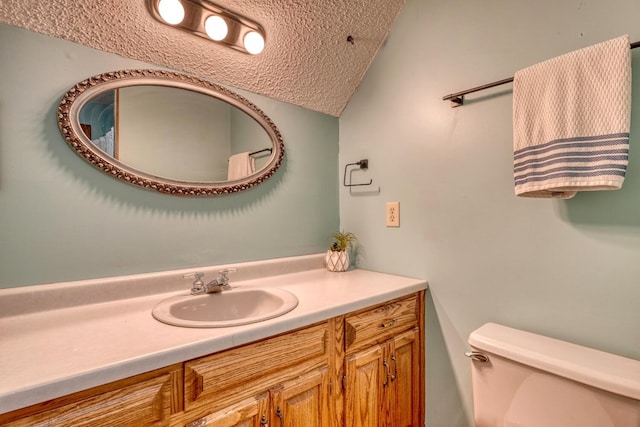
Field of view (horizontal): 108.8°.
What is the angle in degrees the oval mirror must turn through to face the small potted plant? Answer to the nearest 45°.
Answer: approximately 45° to its left

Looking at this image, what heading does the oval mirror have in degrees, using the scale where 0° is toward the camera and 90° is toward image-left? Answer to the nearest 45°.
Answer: approximately 315°

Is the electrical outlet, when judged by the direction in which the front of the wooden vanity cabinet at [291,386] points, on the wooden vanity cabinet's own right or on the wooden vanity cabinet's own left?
on the wooden vanity cabinet's own left

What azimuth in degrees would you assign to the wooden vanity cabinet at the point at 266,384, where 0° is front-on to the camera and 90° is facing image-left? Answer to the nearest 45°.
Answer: approximately 315°

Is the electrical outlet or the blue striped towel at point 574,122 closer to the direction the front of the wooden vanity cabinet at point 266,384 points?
the blue striped towel
